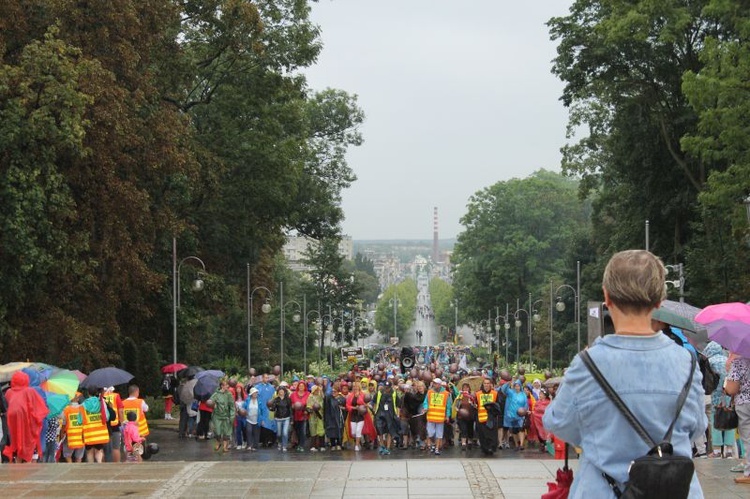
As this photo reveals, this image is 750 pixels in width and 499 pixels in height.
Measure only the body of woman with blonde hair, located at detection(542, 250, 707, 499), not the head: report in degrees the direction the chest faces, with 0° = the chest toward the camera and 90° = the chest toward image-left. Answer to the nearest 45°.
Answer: approximately 180°

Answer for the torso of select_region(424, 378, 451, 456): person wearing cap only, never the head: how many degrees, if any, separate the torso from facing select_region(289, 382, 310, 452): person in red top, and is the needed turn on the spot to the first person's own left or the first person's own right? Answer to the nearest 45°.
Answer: approximately 90° to the first person's own right

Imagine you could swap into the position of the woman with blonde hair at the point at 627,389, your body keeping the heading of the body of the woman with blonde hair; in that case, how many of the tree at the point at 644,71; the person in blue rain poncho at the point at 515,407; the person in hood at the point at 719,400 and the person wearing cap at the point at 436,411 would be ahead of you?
4

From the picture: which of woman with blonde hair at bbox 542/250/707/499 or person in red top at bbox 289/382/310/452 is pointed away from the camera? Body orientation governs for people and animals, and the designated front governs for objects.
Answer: the woman with blonde hair

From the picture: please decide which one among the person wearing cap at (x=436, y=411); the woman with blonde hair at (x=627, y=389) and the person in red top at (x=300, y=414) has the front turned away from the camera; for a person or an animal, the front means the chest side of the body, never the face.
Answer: the woman with blonde hair

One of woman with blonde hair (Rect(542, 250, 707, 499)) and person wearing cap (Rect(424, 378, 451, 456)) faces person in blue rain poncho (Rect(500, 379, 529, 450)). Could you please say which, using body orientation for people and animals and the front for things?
the woman with blonde hair

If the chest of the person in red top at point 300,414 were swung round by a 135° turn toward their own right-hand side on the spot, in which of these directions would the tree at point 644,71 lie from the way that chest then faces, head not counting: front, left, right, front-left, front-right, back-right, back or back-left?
right

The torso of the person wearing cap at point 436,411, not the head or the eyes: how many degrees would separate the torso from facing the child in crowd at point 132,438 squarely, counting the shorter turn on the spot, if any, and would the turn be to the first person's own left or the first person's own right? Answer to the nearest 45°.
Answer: approximately 45° to the first person's own right

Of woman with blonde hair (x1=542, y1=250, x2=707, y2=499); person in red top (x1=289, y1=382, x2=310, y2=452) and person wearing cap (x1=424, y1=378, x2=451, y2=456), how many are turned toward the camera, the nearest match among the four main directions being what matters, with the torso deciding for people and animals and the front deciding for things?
2

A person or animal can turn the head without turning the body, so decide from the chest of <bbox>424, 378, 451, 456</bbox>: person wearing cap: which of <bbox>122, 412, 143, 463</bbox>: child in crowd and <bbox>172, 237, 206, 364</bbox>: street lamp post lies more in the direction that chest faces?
the child in crowd

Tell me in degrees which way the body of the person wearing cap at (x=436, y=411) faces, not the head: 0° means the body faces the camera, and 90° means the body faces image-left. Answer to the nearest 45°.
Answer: approximately 0°

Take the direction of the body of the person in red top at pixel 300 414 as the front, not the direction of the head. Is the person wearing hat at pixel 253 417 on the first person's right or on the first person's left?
on the first person's right

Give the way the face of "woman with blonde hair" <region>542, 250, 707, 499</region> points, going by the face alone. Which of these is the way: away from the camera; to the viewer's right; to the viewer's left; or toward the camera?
away from the camera

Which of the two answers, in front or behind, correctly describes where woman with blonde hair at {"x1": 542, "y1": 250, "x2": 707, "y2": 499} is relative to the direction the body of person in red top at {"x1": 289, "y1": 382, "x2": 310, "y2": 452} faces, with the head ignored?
in front

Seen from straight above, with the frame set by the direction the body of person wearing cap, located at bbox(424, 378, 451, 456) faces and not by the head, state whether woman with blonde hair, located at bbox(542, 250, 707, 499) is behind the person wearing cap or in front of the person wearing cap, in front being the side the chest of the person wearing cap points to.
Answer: in front
